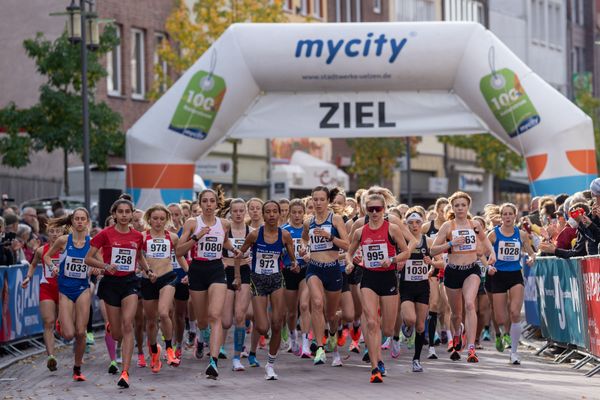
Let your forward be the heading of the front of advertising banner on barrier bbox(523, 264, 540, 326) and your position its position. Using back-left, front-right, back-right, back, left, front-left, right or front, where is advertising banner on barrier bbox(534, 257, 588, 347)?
front-left

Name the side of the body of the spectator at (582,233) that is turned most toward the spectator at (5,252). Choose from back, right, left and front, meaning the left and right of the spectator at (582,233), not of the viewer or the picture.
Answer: front

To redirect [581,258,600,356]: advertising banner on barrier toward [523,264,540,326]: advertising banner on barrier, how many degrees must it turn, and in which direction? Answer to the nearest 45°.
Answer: approximately 135° to its right

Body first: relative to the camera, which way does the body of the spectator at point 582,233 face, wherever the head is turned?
to the viewer's left

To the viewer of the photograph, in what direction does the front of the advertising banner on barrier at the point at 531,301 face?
facing the viewer and to the left of the viewer

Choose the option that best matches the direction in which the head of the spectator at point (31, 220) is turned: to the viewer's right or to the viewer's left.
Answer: to the viewer's right
